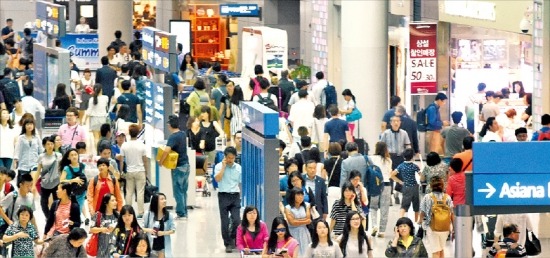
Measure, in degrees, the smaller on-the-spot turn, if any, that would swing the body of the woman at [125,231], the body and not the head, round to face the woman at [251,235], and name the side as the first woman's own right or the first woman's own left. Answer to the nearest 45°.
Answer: approximately 90° to the first woman's own left

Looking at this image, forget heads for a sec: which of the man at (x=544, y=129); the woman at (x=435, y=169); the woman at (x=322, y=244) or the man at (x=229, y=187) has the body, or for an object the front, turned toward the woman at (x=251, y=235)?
the man at (x=229, y=187)

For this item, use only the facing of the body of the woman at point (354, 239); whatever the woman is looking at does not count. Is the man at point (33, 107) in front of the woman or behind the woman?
behind

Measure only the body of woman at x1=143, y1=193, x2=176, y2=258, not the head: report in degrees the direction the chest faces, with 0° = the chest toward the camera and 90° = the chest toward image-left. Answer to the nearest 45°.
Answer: approximately 0°

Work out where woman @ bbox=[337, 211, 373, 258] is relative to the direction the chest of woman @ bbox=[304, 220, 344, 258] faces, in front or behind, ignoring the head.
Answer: behind

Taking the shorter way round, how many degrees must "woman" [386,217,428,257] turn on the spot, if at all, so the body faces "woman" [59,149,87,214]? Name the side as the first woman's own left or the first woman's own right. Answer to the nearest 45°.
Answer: approximately 135° to the first woman's own right

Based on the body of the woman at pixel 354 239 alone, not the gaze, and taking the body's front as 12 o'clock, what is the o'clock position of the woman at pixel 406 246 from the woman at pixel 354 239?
the woman at pixel 406 246 is roughly at 9 o'clock from the woman at pixel 354 239.

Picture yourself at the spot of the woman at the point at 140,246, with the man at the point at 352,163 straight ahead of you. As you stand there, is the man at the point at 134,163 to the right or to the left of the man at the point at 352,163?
left
